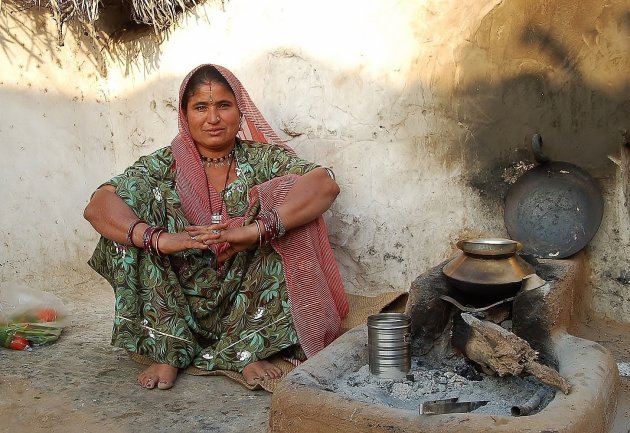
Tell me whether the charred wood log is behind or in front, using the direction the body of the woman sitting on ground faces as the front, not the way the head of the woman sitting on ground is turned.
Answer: in front

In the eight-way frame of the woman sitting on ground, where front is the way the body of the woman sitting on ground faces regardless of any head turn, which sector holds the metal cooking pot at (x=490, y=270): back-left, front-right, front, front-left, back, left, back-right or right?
front-left

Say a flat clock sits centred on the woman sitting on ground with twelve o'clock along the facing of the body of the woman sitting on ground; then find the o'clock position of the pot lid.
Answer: The pot lid is roughly at 10 o'clock from the woman sitting on ground.

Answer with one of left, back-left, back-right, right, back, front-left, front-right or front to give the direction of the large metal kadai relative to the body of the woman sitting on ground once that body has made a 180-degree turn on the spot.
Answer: right

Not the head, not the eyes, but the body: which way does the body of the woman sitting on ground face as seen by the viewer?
toward the camera

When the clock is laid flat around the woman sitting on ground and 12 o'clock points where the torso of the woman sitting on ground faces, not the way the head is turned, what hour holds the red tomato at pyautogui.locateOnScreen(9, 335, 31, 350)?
The red tomato is roughly at 4 o'clock from the woman sitting on ground.

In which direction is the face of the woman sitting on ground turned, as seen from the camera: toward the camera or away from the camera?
toward the camera

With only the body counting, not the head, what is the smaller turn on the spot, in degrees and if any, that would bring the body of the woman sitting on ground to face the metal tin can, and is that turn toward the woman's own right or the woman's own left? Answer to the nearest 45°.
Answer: approximately 45° to the woman's own left

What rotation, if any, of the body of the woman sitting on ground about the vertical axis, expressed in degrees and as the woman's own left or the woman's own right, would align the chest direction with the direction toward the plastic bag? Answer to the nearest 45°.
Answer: approximately 135° to the woman's own right

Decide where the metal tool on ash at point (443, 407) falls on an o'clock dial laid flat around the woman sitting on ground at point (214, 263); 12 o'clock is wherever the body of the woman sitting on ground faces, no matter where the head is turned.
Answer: The metal tool on ash is roughly at 11 o'clock from the woman sitting on ground.

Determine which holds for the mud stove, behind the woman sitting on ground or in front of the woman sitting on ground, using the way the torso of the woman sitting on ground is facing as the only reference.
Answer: in front
